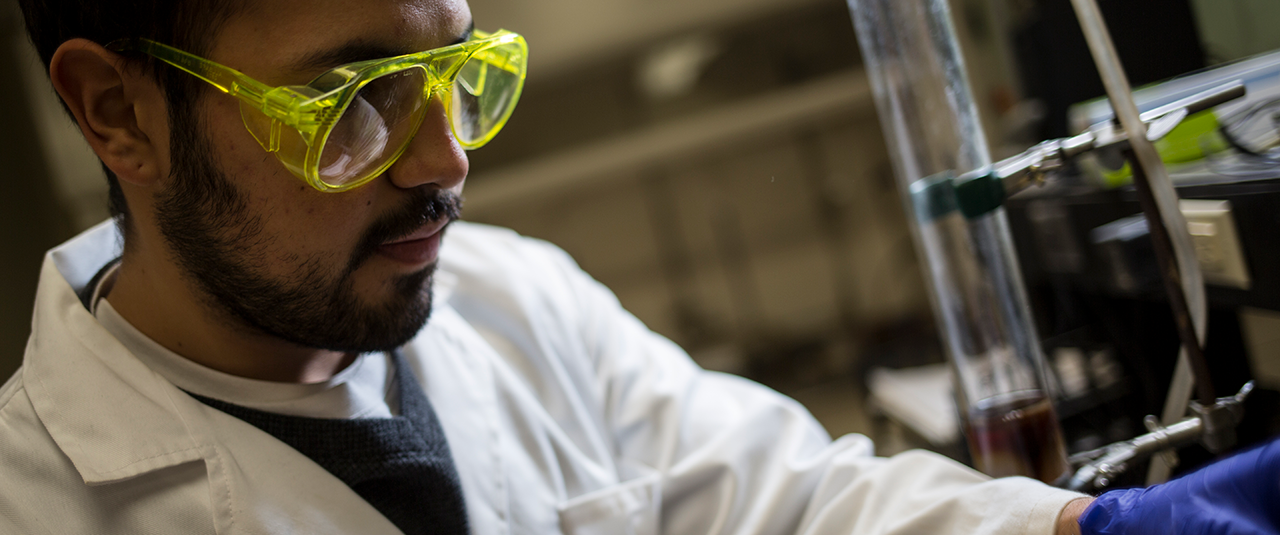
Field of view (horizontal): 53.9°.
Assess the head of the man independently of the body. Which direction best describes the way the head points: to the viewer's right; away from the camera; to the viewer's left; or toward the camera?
to the viewer's right

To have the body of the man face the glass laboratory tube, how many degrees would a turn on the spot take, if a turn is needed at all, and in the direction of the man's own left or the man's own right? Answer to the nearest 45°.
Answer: approximately 45° to the man's own left

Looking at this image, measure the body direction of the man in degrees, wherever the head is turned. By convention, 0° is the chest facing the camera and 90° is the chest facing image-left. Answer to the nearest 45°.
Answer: approximately 315°
